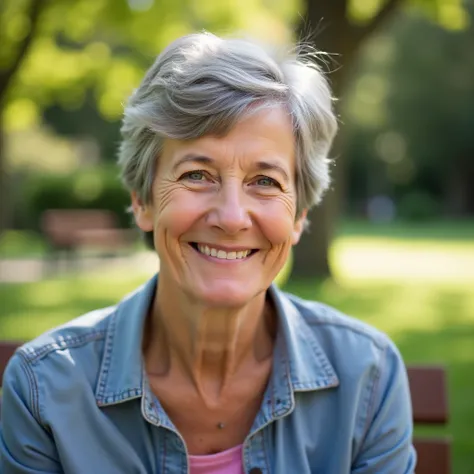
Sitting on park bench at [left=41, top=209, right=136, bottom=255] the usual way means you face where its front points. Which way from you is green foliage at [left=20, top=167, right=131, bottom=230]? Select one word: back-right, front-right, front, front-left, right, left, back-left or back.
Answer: back-left

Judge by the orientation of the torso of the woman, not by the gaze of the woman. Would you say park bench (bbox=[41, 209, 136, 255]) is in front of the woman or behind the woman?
behind

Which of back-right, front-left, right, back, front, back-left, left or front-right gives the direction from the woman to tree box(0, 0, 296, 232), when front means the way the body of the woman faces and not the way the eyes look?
back

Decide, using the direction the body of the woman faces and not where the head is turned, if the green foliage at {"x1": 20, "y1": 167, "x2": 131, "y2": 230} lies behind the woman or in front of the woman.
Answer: behind

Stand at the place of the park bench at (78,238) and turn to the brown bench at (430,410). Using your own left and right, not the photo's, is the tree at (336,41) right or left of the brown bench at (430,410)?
left

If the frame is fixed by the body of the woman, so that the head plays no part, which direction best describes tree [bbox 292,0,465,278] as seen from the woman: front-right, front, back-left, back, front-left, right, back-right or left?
back

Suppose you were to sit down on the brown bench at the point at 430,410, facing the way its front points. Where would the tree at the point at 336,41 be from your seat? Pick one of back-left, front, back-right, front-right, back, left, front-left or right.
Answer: back

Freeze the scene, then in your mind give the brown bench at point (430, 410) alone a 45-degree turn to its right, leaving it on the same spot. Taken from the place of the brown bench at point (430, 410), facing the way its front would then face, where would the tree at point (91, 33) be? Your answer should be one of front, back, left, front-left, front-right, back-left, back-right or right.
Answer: back-right

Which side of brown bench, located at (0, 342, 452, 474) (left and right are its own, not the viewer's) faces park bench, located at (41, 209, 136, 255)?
back

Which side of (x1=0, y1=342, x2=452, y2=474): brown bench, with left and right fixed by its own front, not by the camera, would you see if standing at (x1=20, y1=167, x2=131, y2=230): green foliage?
back

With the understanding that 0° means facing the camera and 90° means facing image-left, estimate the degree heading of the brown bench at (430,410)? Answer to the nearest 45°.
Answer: approximately 0°

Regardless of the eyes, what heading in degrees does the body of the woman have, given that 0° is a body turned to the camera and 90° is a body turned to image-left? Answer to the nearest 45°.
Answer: approximately 0°
